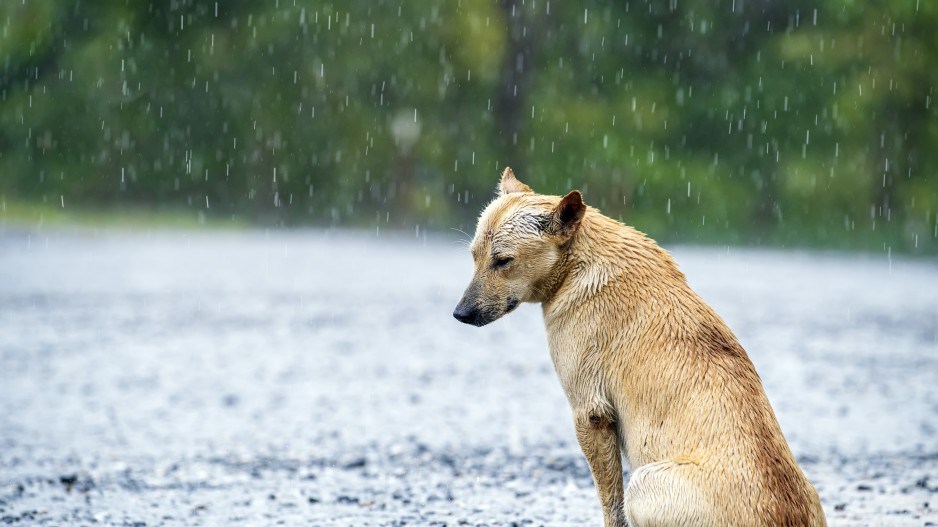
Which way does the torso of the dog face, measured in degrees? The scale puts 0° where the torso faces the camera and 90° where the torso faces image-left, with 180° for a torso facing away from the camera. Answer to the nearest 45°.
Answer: approximately 90°
